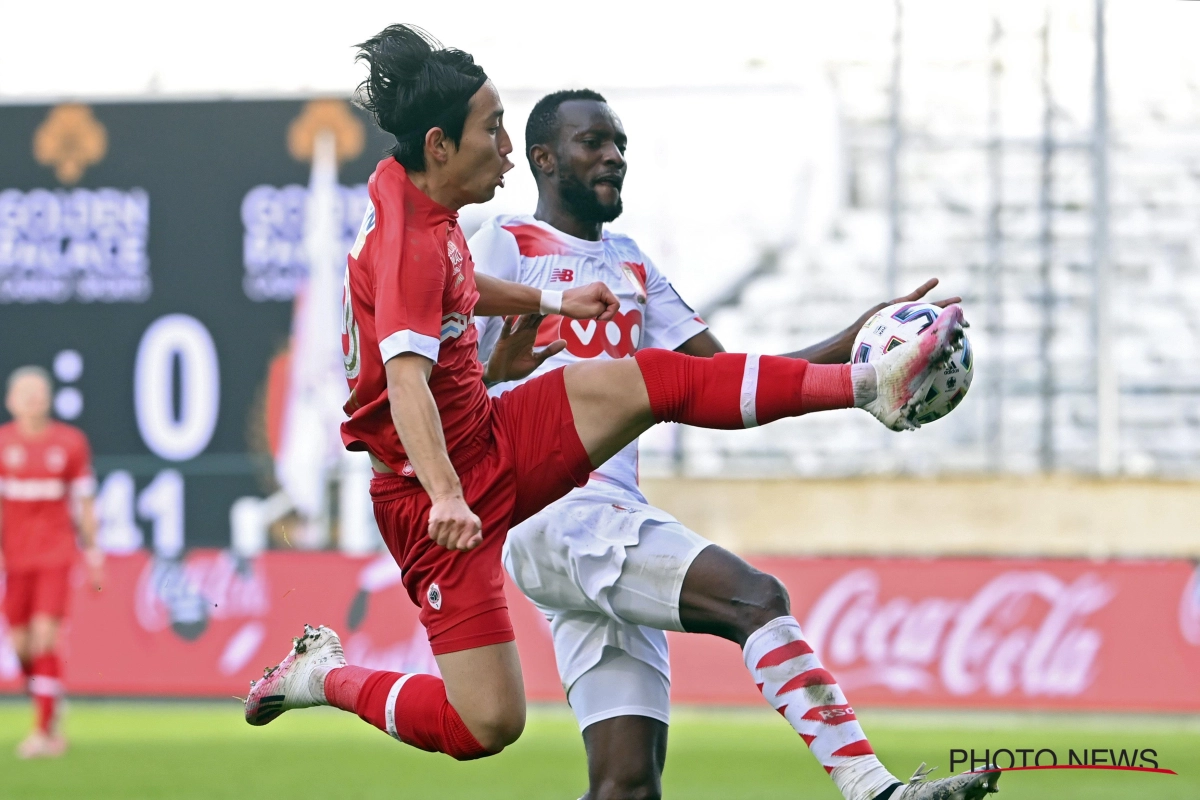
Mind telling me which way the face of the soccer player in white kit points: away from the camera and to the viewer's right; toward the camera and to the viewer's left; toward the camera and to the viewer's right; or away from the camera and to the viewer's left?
toward the camera and to the viewer's right

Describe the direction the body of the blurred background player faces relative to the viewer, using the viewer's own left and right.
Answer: facing the viewer

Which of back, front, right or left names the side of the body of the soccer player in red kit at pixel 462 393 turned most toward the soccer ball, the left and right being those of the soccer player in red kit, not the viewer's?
front

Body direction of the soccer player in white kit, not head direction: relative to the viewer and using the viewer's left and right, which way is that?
facing the viewer and to the right of the viewer

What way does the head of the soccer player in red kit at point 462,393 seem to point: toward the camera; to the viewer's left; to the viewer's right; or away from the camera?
to the viewer's right

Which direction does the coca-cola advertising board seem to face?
toward the camera

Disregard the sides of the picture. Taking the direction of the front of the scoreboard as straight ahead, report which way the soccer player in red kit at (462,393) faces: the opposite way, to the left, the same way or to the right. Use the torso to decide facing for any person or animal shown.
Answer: to the left

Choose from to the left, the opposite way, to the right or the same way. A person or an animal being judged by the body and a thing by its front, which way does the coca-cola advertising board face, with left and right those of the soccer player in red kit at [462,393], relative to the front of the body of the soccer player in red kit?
to the right

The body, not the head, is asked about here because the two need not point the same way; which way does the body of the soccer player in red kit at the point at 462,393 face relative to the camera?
to the viewer's right

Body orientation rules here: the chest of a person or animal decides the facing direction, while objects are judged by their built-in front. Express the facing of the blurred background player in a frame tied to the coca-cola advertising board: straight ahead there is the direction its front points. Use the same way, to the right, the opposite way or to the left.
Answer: the same way

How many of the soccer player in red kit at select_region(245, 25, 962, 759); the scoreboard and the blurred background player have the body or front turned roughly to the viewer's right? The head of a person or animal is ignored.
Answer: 1

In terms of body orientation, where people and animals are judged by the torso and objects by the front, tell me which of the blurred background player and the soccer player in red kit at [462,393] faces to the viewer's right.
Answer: the soccer player in red kit

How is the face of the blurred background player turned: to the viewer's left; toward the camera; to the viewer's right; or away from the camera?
toward the camera
